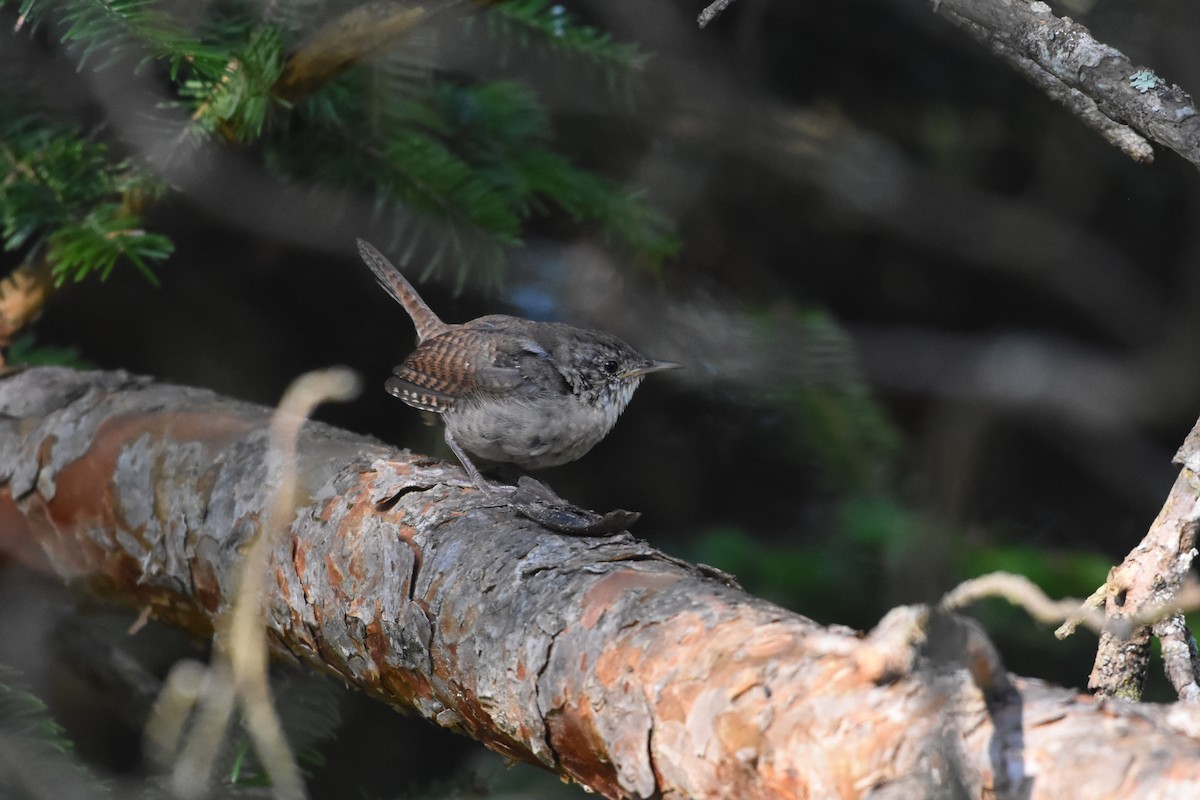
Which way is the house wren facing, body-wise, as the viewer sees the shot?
to the viewer's right

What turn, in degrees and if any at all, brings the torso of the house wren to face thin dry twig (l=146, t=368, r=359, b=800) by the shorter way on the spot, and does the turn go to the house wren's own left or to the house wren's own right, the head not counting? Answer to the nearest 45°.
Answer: approximately 90° to the house wren's own right
